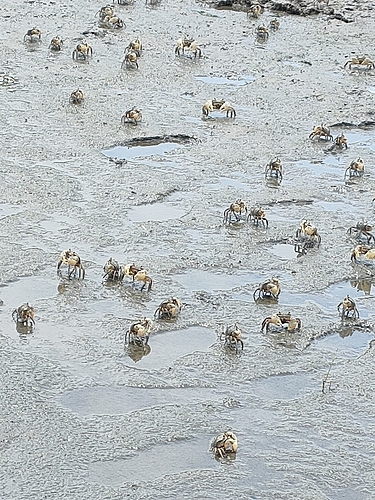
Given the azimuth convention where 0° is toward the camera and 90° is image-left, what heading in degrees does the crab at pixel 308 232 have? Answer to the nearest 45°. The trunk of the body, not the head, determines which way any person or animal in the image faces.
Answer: approximately 45°

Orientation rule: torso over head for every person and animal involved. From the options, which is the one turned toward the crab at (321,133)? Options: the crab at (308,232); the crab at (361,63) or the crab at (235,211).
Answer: the crab at (361,63)

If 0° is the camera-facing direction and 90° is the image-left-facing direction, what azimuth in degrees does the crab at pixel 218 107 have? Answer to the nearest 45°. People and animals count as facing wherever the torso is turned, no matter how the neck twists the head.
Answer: approximately 0°

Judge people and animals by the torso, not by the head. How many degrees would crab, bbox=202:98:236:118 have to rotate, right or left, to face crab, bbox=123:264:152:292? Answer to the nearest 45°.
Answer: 0° — it already faces it

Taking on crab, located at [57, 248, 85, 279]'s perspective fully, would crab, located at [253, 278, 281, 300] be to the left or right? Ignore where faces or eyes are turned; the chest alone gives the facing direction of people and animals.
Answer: on its left

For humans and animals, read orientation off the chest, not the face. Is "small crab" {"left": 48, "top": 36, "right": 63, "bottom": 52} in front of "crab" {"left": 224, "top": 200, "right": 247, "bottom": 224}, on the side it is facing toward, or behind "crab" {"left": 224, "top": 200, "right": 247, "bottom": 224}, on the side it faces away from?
behind

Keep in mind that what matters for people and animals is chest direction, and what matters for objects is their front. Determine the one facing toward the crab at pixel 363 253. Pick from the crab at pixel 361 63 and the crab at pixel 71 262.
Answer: the crab at pixel 361 63

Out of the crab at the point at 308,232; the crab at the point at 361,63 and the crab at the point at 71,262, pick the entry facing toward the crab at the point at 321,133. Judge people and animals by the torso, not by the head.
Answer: the crab at the point at 361,63

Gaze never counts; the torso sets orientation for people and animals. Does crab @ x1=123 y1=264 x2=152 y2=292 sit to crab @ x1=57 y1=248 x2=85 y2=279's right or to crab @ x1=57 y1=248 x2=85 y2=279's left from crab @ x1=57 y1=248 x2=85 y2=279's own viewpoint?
on its left

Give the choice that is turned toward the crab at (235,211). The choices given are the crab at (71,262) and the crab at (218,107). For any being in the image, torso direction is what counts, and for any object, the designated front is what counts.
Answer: the crab at (218,107)

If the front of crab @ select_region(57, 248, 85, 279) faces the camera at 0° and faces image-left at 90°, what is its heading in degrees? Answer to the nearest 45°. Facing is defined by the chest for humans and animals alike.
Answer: approximately 0°

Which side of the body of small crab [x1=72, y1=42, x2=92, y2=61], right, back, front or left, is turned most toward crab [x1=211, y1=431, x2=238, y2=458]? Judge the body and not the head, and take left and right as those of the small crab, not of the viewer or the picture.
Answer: front

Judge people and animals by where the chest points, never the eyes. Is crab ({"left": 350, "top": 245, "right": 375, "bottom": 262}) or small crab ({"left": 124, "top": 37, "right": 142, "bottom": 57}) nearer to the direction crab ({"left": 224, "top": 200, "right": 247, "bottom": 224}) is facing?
the crab

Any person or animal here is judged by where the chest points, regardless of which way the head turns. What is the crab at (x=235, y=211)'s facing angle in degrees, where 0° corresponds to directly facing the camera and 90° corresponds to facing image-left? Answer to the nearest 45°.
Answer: approximately 315°
